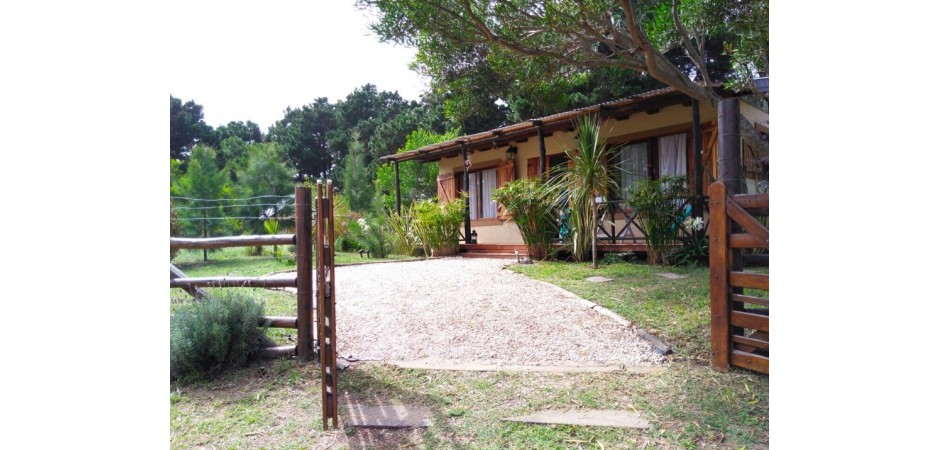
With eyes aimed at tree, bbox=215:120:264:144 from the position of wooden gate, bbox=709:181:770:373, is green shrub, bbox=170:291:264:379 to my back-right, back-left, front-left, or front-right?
front-left

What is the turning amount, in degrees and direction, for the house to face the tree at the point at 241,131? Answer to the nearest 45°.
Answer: approximately 90° to its right

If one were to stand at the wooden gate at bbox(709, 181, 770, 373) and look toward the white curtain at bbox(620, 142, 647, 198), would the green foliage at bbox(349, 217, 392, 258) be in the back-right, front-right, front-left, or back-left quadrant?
front-left

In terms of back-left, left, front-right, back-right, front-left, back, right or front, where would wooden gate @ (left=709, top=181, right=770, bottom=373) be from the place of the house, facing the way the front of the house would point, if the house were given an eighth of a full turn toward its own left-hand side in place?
front

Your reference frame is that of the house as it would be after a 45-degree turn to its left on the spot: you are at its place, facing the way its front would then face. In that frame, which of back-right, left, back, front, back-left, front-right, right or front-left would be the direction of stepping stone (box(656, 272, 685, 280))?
front

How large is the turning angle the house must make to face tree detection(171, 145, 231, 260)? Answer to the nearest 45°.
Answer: approximately 45° to its right

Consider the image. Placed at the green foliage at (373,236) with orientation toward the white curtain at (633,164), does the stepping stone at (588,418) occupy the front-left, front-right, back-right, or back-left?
front-right

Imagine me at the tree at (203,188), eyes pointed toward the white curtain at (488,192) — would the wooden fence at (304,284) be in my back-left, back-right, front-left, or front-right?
front-right

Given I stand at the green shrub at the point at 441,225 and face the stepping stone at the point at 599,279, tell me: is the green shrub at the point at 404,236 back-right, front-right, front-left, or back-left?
back-right

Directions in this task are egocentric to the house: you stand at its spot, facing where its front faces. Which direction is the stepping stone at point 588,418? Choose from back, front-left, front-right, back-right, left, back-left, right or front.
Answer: front-left

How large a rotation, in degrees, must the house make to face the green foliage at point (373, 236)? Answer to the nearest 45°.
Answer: approximately 45° to its right

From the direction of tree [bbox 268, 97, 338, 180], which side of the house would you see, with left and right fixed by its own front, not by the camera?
right

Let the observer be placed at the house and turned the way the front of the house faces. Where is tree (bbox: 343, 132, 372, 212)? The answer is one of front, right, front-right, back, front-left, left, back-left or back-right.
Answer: right
